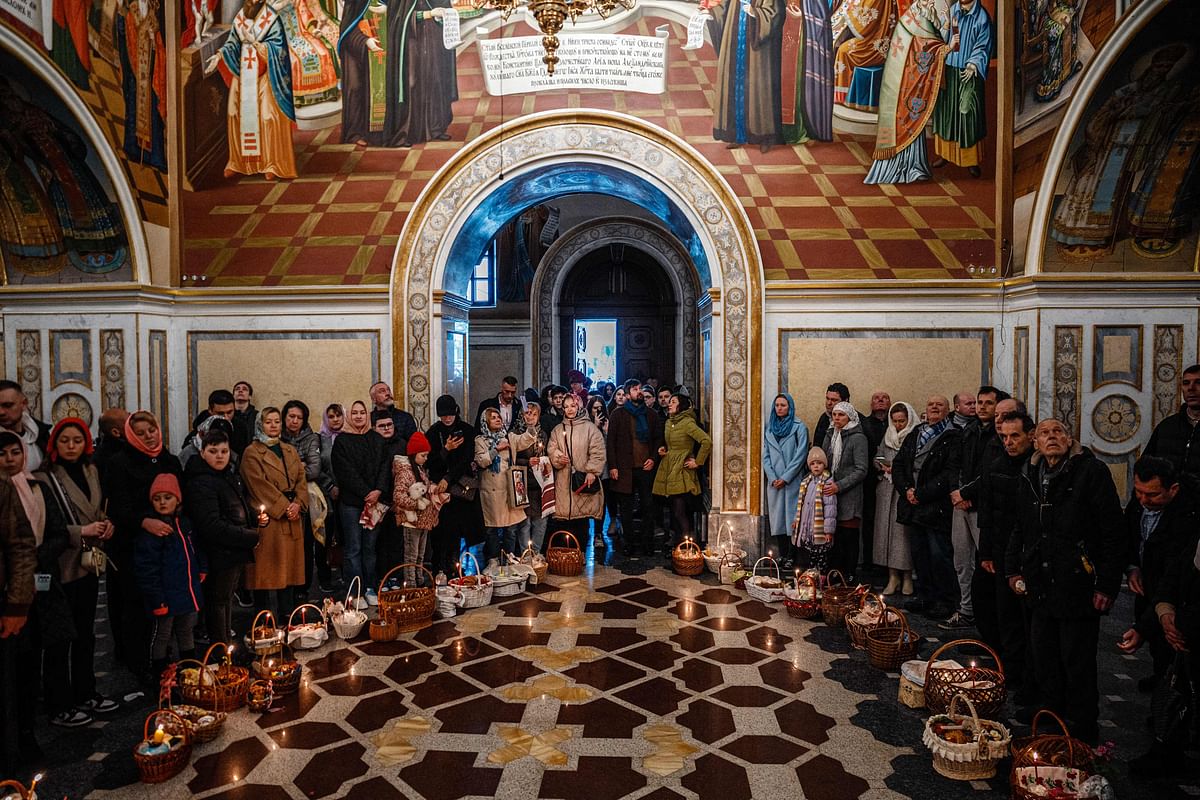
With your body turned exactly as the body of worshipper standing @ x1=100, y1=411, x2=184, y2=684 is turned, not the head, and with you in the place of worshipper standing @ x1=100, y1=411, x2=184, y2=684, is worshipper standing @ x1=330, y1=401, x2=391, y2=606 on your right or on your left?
on your left

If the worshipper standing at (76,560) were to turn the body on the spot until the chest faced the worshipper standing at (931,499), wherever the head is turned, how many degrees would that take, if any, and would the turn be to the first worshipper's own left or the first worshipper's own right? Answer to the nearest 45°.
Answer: approximately 45° to the first worshipper's own left

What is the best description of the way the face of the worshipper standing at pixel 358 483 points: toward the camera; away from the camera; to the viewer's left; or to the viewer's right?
toward the camera

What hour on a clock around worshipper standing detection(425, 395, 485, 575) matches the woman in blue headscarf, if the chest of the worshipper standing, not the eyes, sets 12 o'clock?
The woman in blue headscarf is roughly at 9 o'clock from the worshipper standing.

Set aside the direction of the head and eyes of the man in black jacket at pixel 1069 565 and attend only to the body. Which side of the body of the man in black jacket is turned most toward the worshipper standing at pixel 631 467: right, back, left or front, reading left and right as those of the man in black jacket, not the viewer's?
right

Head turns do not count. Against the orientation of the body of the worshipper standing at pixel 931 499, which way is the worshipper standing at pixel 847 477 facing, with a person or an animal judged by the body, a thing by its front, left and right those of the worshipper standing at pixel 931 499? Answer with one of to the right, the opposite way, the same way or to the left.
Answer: the same way

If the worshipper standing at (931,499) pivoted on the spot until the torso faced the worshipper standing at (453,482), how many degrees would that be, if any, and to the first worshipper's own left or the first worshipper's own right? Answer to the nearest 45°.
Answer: approximately 45° to the first worshipper's own right

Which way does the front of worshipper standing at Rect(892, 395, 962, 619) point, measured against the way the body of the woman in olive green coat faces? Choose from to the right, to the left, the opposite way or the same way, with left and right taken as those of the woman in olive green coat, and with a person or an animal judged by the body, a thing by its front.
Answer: the same way

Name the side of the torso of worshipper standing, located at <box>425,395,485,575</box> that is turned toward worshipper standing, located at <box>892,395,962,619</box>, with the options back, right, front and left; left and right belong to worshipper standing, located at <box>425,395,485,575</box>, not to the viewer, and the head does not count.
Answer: left

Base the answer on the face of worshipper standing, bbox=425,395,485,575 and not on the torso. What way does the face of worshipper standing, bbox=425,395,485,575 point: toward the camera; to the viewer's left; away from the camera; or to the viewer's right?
toward the camera

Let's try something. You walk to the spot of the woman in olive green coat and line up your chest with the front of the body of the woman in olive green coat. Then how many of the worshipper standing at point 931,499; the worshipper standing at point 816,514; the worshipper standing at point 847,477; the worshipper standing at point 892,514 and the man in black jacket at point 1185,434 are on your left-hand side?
5

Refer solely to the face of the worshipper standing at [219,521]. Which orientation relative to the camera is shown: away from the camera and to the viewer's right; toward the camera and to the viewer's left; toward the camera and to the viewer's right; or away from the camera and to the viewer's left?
toward the camera and to the viewer's right

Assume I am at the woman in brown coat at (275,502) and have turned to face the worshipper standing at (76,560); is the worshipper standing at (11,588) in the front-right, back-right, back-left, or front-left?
front-left

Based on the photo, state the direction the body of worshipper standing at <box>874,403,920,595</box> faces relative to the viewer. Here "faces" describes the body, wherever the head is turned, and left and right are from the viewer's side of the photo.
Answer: facing the viewer and to the left of the viewer

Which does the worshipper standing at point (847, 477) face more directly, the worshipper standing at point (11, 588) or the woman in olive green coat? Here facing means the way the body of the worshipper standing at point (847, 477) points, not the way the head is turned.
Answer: the worshipper standing

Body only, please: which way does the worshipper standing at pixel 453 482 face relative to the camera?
toward the camera

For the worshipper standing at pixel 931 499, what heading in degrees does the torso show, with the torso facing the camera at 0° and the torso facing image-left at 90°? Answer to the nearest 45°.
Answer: approximately 45°
